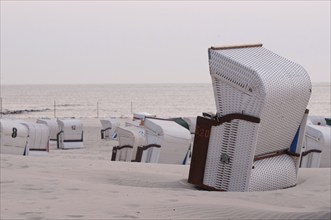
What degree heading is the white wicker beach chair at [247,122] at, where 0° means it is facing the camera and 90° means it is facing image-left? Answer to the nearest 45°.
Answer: approximately 135°

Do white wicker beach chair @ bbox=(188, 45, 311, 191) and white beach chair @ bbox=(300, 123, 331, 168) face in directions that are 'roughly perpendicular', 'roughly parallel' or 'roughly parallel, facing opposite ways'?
roughly parallel

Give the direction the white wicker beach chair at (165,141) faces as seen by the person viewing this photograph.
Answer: facing away from the viewer and to the left of the viewer

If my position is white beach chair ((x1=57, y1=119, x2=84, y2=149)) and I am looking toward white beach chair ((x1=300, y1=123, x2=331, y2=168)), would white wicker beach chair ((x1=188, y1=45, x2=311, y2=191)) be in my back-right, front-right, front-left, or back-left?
front-right

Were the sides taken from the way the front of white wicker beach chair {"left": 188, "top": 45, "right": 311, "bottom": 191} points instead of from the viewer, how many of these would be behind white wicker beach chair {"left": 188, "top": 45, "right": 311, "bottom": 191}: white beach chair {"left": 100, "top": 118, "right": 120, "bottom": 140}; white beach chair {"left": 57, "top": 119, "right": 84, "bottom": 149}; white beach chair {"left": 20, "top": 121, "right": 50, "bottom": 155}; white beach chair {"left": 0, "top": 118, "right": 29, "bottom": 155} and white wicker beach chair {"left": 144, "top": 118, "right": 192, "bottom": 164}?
0

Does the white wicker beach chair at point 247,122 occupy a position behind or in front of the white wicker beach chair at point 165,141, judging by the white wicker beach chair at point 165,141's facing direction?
behind

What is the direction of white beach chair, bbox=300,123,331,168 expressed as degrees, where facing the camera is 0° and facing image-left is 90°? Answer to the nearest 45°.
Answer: approximately 135°

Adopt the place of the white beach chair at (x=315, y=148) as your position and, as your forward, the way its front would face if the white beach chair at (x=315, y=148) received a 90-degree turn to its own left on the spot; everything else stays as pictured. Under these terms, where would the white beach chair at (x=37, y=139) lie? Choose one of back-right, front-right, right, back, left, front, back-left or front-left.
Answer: front-right

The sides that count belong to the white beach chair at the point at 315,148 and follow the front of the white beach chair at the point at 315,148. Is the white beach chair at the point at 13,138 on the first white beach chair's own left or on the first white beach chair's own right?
on the first white beach chair's own left

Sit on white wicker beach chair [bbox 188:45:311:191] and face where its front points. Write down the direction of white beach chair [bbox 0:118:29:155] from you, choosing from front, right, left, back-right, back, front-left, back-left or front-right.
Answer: front

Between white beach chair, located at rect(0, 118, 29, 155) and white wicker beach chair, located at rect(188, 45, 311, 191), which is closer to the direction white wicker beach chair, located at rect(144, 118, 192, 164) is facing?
the white beach chair

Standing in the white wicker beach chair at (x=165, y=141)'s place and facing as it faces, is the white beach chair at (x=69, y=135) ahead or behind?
ahead

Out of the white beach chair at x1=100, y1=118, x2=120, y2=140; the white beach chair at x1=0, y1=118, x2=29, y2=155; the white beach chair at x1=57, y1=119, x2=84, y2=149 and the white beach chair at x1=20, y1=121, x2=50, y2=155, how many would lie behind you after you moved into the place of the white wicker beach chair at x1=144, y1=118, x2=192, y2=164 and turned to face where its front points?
0

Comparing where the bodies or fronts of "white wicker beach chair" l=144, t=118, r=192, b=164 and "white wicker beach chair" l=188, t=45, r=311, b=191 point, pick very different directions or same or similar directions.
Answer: same or similar directions

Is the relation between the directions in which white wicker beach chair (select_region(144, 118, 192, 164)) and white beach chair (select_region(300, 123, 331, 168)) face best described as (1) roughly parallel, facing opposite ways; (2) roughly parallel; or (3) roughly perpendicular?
roughly parallel

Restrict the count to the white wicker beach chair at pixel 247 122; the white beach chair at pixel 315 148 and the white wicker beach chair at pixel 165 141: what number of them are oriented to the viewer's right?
0
